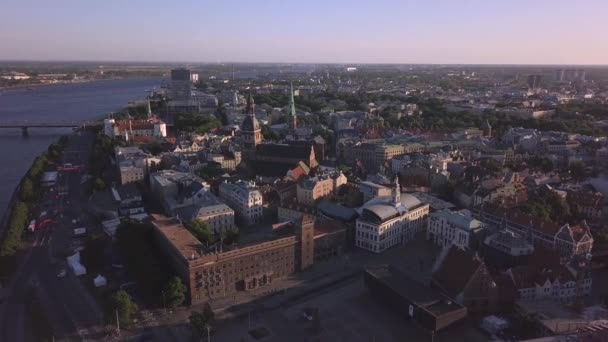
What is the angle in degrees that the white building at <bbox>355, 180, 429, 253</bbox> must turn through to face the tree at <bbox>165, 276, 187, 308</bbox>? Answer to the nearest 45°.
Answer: approximately 90° to its right

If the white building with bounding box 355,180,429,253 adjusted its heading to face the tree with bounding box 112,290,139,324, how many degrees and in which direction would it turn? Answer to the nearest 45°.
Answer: approximately 90° to its right

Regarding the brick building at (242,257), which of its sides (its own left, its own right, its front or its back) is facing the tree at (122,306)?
right

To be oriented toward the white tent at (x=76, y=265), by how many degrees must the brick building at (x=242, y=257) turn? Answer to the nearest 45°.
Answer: approximately 135° to its right

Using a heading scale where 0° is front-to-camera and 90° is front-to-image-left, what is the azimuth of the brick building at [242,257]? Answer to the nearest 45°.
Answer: approximately 315°

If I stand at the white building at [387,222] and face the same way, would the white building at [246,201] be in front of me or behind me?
behind

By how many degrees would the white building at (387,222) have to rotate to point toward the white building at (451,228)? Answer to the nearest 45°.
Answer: approximately 45° to its left

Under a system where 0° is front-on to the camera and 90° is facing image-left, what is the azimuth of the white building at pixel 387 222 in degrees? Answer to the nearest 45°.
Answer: approximately 315°

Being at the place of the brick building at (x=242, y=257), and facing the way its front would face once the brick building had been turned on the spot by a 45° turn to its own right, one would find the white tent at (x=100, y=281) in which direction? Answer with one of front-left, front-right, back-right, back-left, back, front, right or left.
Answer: right

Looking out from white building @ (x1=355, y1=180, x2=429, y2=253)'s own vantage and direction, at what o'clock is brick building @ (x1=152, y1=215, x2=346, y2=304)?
The brick building is roughly at 3 o'clock from the white building.

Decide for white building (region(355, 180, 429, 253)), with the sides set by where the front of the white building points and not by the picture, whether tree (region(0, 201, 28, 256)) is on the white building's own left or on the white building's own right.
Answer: on the white building's own right
